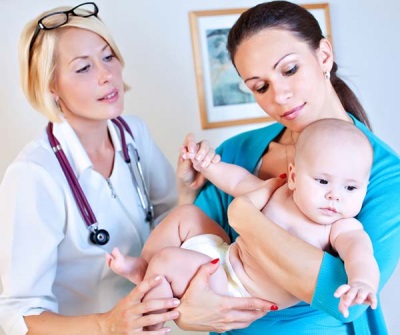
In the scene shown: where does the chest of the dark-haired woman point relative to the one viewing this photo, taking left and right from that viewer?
facing the viewer and to the left of the viewer

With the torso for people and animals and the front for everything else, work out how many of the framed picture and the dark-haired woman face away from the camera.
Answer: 0

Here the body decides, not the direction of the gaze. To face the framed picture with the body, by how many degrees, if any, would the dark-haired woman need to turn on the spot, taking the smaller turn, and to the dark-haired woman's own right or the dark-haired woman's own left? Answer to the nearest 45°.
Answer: approximately 135° to the dark-haired woman's own right

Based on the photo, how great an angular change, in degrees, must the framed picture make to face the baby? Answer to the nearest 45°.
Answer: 0° — it already faces them

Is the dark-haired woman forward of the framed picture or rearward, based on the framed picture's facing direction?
forward

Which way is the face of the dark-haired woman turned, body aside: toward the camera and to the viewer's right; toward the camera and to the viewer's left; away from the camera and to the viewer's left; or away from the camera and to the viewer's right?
toward the camera and to the viewer's left
